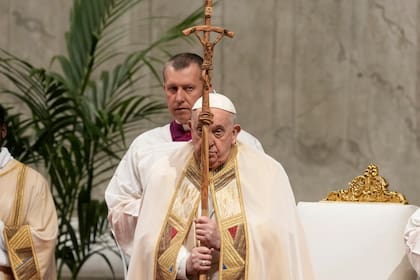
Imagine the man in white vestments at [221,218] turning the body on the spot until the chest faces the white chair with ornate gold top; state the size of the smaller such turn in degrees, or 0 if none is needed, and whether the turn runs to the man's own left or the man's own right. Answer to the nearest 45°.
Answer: approximately 135° to the man's own left

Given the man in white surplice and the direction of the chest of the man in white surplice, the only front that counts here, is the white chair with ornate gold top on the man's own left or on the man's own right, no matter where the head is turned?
on the man's own left

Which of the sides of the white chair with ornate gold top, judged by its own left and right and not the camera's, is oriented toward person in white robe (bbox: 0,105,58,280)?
right

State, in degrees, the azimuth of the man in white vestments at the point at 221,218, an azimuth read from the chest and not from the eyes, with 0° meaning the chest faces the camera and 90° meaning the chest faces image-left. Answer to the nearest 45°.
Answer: approximately 0°

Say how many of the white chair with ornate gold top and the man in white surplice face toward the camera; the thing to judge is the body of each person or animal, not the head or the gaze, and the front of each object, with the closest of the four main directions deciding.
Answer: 2

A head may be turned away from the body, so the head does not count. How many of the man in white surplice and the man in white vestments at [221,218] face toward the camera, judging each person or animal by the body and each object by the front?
2

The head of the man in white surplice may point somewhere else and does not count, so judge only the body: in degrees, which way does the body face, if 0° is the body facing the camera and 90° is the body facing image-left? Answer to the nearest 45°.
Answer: approximately 0°

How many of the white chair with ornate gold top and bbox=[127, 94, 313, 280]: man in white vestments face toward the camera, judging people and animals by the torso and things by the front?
2
